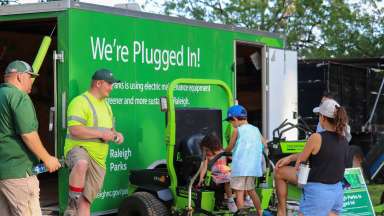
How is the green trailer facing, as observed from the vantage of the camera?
facing away from the viewer and to the right of the viewer

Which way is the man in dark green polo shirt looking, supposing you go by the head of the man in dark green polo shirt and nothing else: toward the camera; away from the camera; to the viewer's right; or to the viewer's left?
to the viewer's right

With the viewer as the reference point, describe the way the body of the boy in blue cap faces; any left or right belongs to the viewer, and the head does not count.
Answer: facing away from the viewer and to the left of the viewer

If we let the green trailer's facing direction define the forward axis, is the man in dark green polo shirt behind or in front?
behind
